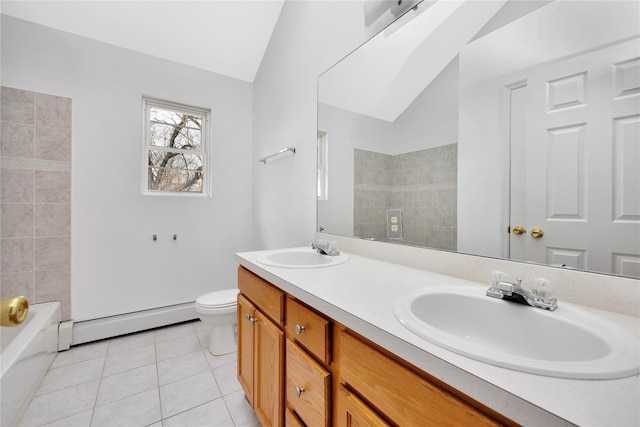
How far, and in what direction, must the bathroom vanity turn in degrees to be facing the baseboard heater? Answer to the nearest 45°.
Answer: approximately 45° to its right

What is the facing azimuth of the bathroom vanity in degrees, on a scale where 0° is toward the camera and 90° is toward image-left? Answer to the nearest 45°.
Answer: approximately 45°

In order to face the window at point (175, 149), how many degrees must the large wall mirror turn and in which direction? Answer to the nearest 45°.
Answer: approximately 45° to its right

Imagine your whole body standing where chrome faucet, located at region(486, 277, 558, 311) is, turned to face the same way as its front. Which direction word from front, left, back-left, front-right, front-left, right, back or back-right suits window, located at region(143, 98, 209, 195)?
front-right

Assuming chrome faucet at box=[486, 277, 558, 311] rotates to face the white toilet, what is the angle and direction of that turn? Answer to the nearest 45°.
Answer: approximately 45° to its right

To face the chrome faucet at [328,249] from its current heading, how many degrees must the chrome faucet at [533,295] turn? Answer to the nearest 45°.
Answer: approximately 45° to its right

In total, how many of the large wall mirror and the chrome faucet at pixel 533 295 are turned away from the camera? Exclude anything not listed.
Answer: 0

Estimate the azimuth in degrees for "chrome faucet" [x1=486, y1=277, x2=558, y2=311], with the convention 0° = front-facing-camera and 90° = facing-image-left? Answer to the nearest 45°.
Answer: approximately 45°

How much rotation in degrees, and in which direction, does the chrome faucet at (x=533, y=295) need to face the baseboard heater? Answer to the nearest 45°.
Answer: approximately 45° to its right

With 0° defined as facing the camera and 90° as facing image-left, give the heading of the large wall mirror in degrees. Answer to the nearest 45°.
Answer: approximately 45°

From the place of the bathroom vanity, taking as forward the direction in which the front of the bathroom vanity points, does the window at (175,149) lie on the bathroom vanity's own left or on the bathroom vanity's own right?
on the bathroom vanity's own right

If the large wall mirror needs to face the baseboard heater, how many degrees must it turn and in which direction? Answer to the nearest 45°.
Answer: approximately 45° to its right
